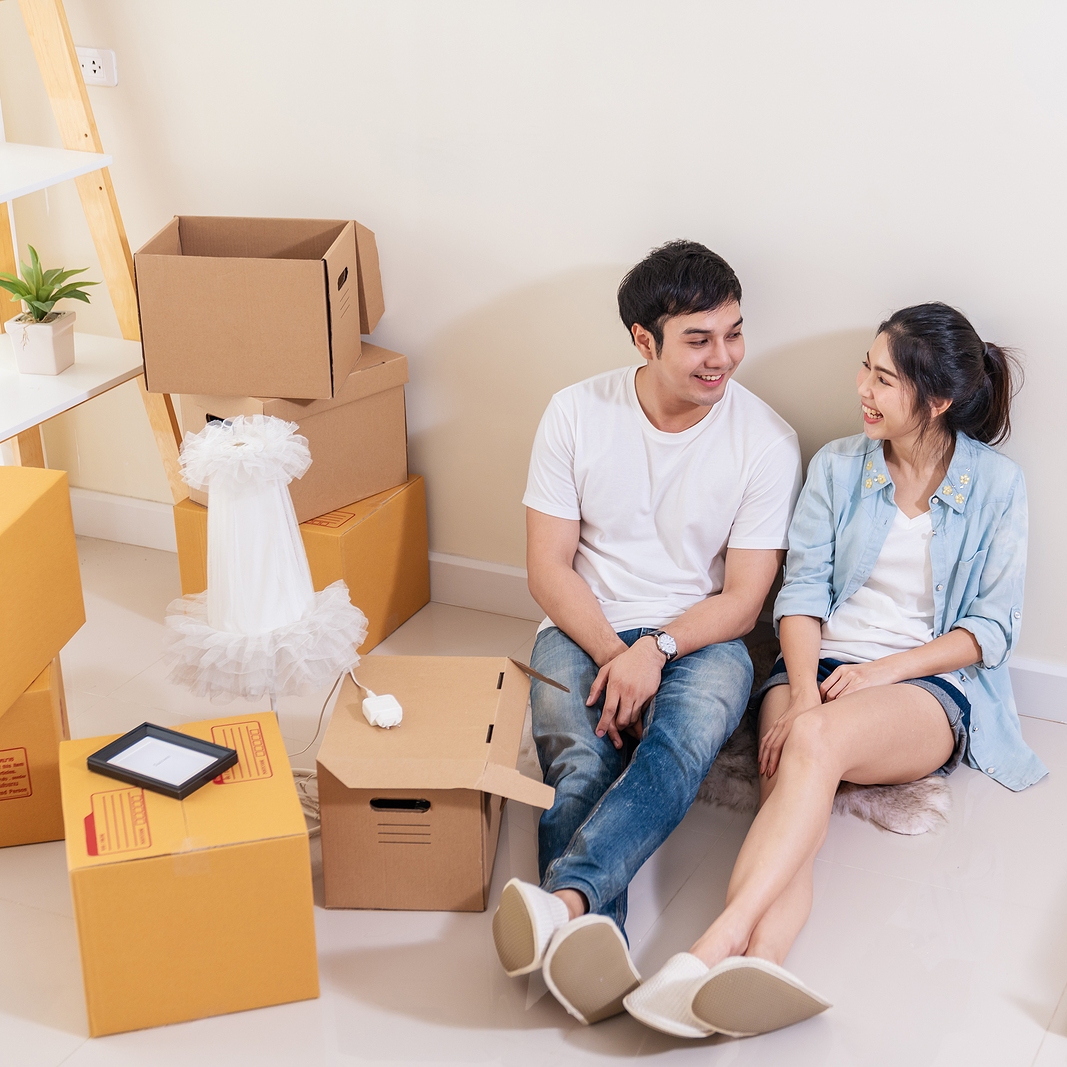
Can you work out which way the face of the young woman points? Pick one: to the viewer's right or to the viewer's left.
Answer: to the viewer's left

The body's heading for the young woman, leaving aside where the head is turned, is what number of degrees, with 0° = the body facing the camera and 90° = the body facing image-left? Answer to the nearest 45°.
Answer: approximately 45°

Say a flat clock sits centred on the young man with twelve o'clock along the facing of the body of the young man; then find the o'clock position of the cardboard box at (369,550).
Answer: The cardboard box is roughly at 4 o'clock from the young man.

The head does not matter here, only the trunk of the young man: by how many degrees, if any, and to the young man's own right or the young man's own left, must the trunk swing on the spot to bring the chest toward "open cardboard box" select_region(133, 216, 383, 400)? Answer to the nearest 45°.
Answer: approximately 90° to the young man's own right

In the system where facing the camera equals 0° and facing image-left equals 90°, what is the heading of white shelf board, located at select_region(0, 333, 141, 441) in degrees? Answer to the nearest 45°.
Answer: approximately 315°

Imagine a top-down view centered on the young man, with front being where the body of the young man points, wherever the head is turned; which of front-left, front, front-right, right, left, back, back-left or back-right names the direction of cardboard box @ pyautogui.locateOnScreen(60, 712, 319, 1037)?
front-right
